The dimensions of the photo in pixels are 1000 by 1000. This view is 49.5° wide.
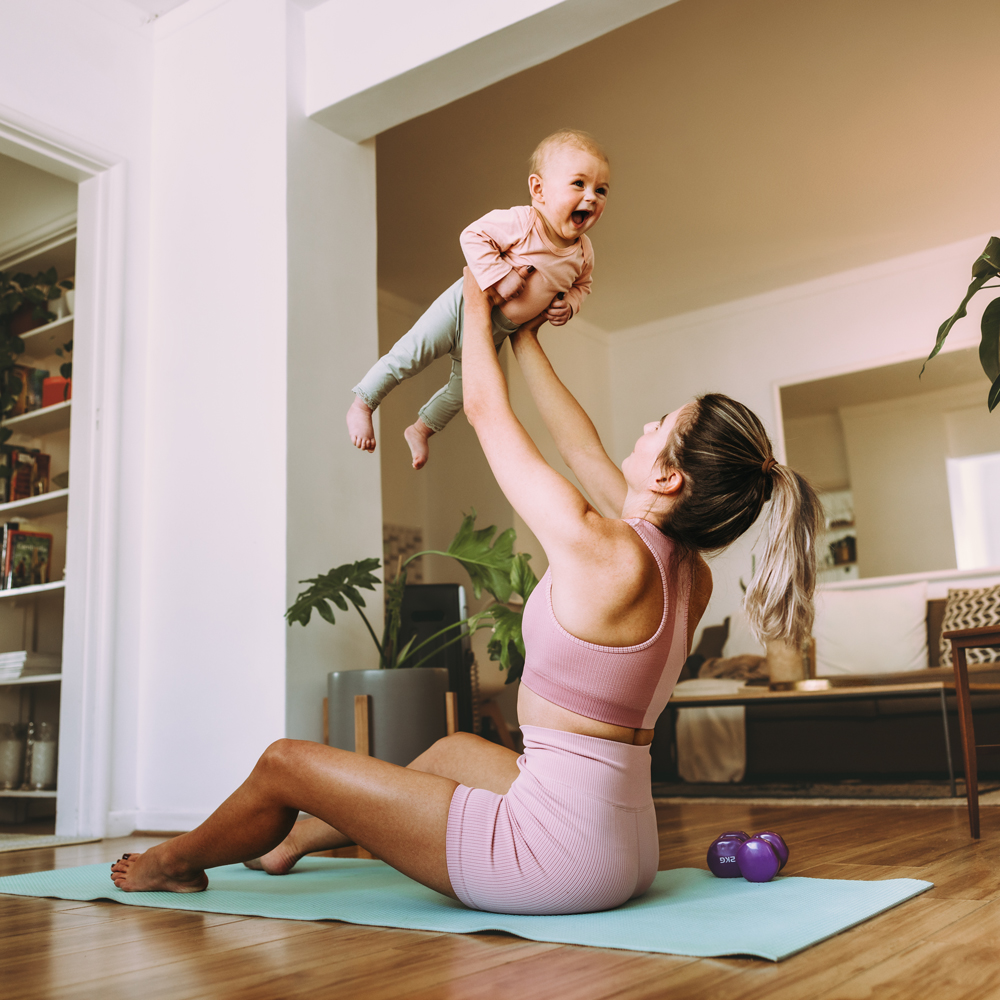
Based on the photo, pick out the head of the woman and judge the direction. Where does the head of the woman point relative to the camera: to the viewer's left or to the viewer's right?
to the viewer's left

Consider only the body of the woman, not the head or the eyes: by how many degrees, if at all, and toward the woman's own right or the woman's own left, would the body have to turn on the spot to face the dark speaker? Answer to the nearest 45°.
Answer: approximately 45° to the woman's own right

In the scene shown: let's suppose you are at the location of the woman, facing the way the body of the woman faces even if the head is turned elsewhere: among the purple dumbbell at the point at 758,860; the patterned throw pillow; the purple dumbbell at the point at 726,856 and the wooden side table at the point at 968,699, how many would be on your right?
4

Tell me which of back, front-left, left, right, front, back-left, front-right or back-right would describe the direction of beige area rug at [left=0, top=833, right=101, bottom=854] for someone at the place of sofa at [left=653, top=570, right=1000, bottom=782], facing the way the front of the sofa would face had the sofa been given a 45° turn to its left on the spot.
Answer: right

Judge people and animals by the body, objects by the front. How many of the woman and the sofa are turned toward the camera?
1

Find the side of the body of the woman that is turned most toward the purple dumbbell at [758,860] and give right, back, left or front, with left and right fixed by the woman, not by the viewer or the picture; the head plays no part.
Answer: right

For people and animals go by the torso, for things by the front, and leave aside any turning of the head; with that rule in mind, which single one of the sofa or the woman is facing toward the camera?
the sofa

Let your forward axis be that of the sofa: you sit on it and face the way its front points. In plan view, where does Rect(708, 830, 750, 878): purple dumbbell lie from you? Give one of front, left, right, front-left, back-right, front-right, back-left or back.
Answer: front

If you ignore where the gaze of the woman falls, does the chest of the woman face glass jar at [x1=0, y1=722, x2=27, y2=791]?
yes

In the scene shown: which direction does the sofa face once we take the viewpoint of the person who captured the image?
facing the viewer

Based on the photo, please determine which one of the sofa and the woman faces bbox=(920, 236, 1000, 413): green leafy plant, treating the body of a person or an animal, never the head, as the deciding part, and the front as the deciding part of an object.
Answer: the sofa
